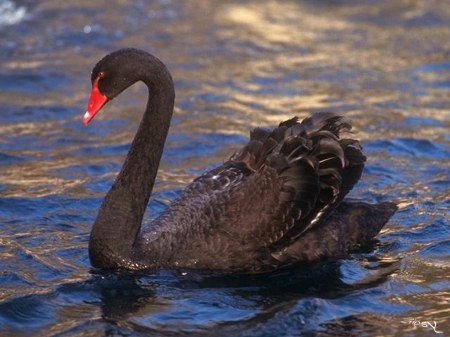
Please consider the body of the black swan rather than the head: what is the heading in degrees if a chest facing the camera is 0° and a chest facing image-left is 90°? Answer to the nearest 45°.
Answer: approximately 90°
